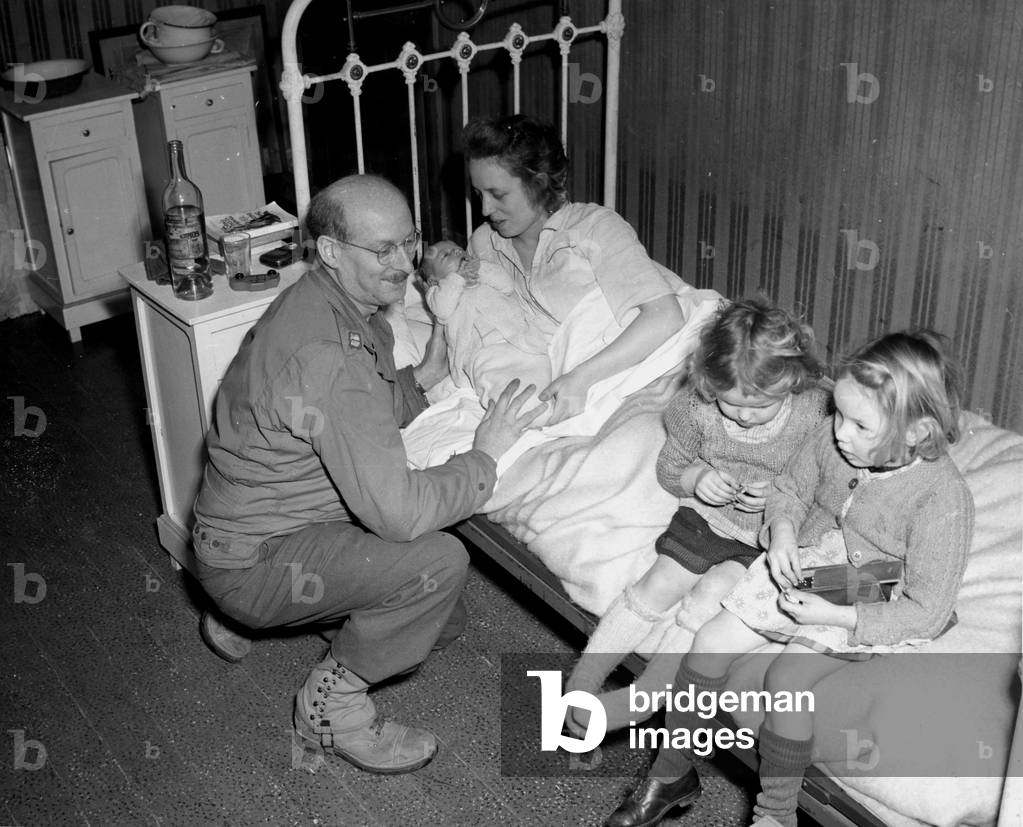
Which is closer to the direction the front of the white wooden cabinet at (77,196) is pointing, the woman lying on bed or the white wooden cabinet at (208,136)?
the woman lying on bed

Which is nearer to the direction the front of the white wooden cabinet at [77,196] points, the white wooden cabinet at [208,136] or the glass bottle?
the glass bottle

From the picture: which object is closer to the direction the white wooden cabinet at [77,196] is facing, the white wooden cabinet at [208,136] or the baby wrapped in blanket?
the baby wrapped in blanket

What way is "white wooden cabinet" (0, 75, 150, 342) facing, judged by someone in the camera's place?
facing the viewer and to the right of the viewer

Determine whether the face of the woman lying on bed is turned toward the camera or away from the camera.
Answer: toward the camera

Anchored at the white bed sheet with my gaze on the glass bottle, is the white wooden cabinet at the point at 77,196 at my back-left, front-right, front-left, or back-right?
front-right

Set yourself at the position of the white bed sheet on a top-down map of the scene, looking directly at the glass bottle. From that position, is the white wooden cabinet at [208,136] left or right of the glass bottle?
right

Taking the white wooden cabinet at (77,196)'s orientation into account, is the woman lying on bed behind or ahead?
ahead

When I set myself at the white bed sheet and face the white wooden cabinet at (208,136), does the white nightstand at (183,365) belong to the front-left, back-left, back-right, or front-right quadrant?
front-left

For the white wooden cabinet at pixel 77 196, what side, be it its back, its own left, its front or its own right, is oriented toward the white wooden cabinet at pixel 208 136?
left

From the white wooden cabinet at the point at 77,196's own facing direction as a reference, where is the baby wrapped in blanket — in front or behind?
in front
